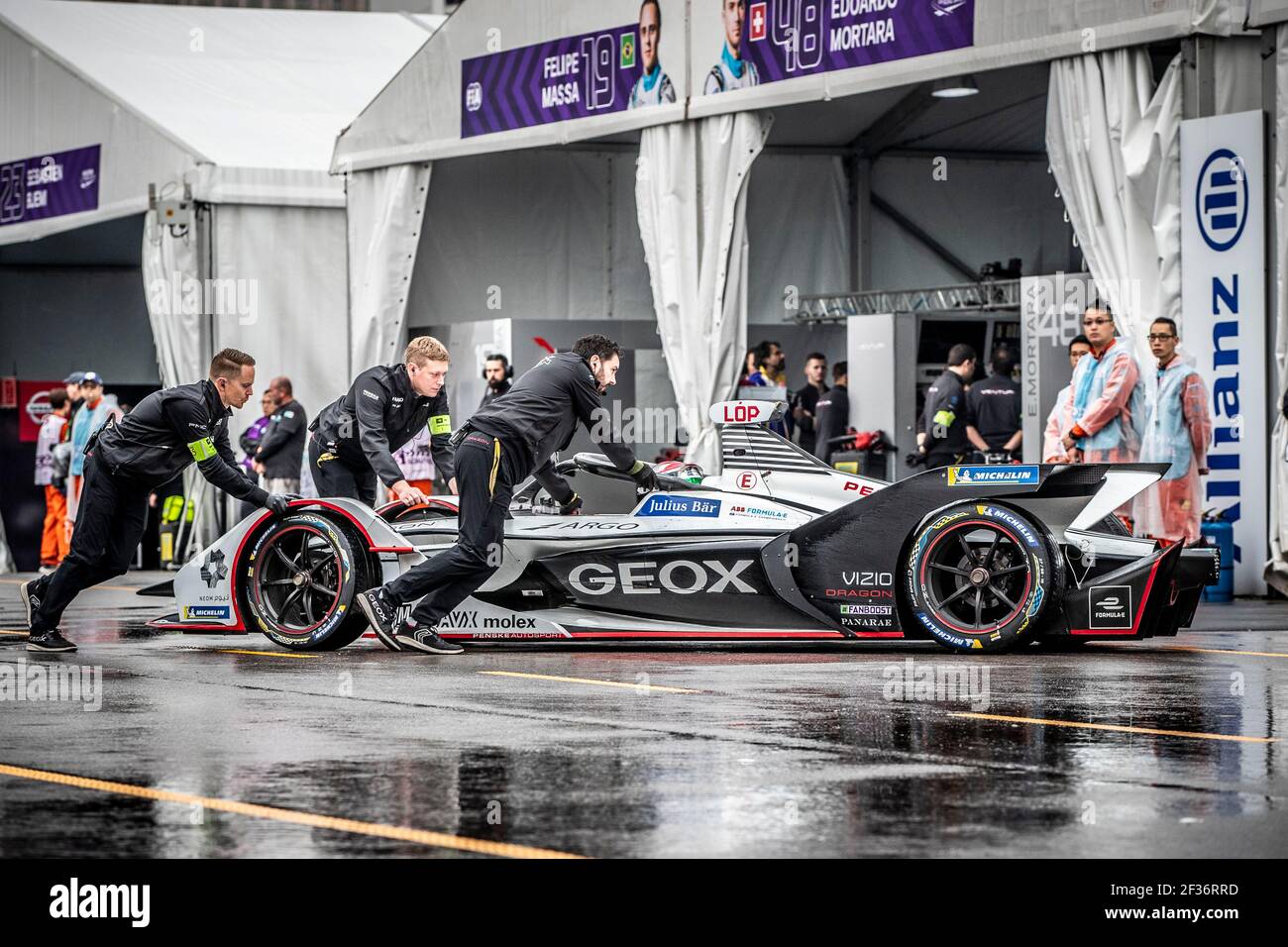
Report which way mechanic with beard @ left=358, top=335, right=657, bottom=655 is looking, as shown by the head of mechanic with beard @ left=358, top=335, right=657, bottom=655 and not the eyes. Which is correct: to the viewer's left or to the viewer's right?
to the viewer's right

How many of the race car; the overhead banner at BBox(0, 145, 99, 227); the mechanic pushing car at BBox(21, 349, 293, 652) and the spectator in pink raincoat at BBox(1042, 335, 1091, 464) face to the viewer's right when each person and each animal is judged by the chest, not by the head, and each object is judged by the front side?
1

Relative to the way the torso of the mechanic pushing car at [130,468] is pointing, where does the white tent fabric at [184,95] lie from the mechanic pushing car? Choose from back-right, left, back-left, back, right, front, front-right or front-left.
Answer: left

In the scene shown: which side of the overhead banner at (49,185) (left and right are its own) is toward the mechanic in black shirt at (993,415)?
left

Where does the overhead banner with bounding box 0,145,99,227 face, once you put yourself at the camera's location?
facing the viewer and to the left of the viewer

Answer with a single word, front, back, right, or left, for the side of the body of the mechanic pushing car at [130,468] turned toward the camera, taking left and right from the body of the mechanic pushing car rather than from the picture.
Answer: right

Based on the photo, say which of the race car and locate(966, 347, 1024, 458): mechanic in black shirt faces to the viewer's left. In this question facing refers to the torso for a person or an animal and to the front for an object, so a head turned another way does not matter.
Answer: the race car

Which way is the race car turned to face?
to the viewer's left

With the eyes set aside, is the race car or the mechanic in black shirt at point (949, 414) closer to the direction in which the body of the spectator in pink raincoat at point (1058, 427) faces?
the race car

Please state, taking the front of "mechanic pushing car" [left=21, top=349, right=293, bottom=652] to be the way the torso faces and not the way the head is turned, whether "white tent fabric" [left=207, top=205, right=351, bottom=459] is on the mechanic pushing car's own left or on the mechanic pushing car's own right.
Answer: on the mechanic pushing car's own left

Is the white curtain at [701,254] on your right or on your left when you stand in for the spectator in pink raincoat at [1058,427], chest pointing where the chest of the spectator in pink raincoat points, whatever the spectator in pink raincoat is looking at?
on your right

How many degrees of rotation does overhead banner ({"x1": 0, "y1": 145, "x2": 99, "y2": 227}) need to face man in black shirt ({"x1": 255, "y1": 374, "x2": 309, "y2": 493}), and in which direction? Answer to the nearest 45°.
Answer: approximately 45° to its left

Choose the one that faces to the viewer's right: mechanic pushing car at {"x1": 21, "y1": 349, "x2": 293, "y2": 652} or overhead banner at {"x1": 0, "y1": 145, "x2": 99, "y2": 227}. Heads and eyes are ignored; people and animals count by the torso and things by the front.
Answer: the mechanic pushing car
